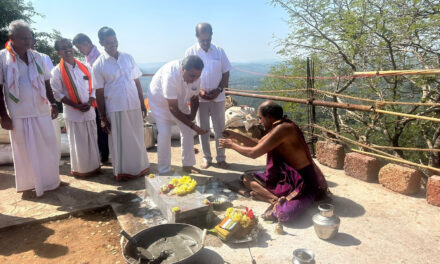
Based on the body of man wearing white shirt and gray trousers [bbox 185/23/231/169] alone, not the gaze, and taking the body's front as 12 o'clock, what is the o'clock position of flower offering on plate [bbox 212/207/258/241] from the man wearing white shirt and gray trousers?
The flower offering on plate is roughly at 12 o'clock from the man wearing white shirt and gray trousers.

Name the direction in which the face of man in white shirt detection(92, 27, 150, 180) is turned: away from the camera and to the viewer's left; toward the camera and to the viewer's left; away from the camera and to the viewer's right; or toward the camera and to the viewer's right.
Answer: toward the camera and to the viewer's right

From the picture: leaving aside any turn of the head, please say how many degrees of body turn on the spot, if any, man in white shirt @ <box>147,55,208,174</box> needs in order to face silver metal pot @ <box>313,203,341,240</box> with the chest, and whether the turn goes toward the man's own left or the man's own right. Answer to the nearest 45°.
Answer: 0° — they already face it

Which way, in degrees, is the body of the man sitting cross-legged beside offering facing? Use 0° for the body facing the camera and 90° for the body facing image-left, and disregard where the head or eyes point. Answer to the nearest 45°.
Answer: approximately 90°

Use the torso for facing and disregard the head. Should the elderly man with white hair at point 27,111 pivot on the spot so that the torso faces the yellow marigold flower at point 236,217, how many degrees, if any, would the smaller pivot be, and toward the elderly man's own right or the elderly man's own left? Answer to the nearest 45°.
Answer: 0° — they already face it

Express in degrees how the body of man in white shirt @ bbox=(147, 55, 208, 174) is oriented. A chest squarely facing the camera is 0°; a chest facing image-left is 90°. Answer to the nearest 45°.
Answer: approximately 315°

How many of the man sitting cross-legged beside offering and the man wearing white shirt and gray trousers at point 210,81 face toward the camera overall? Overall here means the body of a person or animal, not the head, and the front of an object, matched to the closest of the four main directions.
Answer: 1

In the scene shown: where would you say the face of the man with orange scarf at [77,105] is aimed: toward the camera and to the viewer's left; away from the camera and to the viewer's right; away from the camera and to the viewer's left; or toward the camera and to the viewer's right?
toward the camera and to the viewer's right
